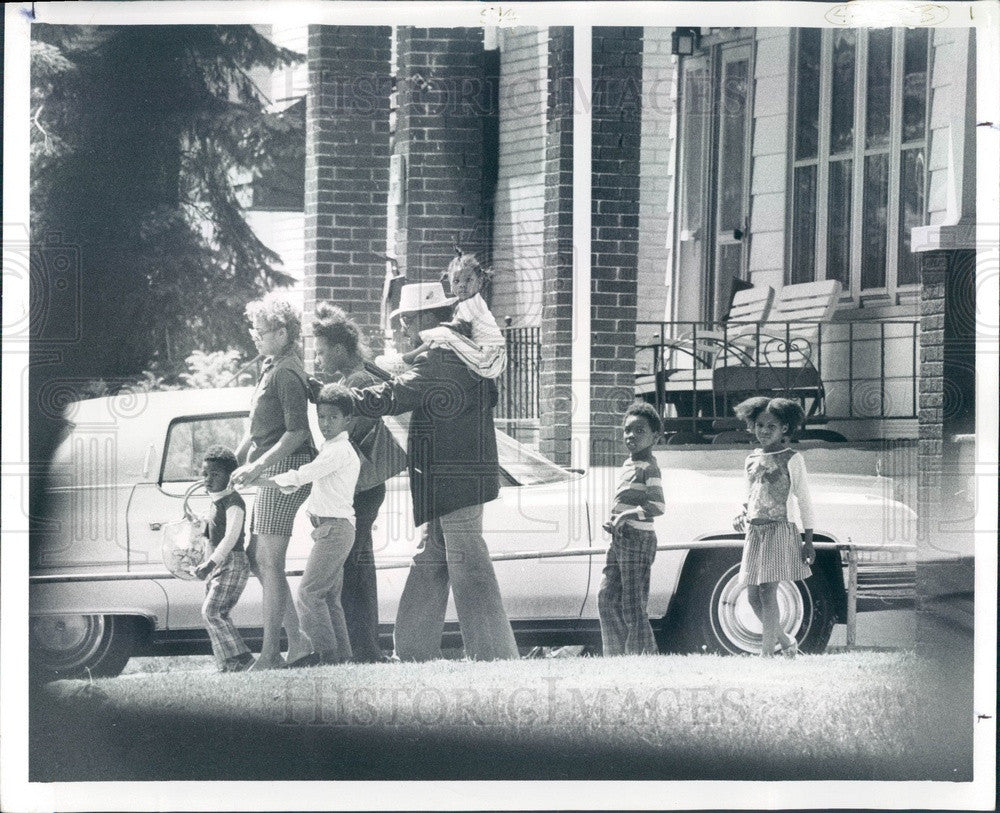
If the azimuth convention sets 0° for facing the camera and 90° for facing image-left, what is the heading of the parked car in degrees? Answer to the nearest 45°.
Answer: approximately 270°

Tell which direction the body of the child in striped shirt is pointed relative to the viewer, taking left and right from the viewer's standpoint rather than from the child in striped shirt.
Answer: facing the viewer and to the left of the viewer

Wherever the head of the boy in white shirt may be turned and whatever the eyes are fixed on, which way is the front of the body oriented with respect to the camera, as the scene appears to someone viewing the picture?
to the viewer's left

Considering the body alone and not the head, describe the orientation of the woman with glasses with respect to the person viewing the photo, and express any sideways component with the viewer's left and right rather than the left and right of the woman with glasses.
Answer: facing to the left of the viewer

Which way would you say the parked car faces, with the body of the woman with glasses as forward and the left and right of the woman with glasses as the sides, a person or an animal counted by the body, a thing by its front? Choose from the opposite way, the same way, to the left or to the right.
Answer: the opposite way

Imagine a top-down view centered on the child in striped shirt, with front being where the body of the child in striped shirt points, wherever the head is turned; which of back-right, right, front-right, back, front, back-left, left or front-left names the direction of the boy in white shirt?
front-right

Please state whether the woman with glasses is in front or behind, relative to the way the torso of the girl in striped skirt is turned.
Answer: in front

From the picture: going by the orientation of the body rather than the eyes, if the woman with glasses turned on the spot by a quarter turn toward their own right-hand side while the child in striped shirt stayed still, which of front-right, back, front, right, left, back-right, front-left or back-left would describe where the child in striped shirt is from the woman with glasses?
right

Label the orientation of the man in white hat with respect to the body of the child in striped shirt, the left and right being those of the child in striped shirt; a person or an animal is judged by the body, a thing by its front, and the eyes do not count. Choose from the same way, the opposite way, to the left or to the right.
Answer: to the right

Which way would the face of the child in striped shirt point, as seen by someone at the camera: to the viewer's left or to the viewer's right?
to the viewer's left

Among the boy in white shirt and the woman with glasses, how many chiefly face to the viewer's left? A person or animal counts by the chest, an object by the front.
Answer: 2

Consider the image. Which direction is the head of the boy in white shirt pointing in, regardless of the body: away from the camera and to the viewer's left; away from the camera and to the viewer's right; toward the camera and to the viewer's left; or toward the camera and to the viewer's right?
toward the camera and to the viewer's left
